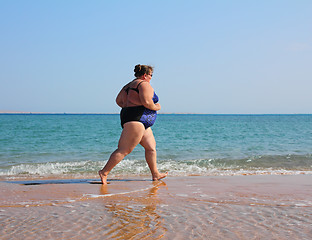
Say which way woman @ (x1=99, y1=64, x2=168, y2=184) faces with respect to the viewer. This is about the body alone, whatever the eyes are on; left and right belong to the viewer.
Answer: facing away from the viewer and to the right of the viewer

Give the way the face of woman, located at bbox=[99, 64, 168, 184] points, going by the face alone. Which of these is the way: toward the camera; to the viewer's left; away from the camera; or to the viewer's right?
to the viewer's right
